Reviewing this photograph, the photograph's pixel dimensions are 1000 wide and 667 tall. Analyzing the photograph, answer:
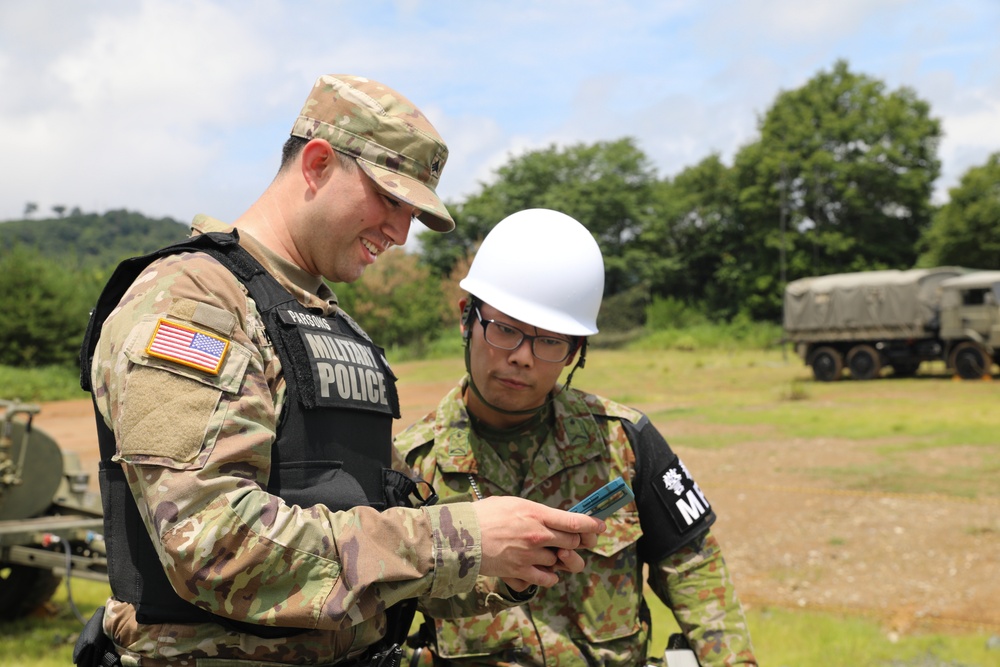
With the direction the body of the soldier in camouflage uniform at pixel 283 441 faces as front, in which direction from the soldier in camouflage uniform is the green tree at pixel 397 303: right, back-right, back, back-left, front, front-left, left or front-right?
back-left

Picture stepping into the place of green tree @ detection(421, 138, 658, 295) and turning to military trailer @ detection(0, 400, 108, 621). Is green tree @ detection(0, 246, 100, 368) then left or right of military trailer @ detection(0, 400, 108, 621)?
right

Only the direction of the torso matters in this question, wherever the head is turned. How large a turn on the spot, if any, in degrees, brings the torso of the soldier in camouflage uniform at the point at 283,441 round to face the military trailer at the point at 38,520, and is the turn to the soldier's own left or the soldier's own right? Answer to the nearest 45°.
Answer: approximately 135° to the soldier's own left

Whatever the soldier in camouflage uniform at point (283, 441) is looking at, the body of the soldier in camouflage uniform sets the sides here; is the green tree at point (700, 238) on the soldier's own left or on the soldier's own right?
on the soldier's own left

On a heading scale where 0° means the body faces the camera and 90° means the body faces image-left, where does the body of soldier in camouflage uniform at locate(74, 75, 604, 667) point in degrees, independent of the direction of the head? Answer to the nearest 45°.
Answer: approximately 315°

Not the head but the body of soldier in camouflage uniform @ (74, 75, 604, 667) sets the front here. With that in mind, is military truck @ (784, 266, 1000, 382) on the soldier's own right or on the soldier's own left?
on the soldier's own left

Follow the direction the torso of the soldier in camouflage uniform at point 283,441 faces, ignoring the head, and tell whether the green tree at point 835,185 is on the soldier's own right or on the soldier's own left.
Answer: on the soldier's own left

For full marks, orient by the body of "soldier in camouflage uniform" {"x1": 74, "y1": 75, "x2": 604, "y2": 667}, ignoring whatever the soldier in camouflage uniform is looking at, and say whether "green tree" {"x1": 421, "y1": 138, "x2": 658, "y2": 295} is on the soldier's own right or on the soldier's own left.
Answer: on the soldier's own left

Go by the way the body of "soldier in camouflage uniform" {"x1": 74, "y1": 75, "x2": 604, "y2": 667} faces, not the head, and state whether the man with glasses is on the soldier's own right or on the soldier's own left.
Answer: on the soldier's own left

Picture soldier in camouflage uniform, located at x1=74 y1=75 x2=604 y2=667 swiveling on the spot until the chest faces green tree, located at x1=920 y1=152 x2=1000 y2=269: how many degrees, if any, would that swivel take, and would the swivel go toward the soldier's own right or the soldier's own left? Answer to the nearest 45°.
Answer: approximately 90° to the soldier's own left
